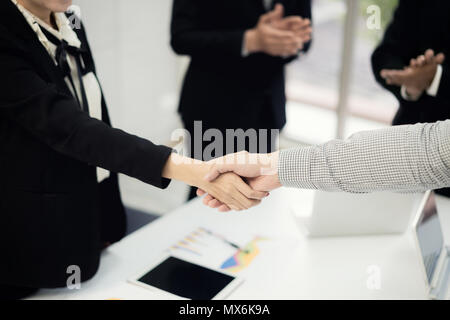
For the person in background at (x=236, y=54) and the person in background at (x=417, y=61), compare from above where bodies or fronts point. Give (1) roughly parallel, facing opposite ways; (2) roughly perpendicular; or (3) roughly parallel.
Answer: roughly perpendicular

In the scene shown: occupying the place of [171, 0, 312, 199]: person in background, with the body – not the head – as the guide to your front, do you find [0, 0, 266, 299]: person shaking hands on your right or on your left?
on your right

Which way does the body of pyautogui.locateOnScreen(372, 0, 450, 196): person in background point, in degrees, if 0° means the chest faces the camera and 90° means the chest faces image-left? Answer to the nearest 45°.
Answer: approximately 45°
